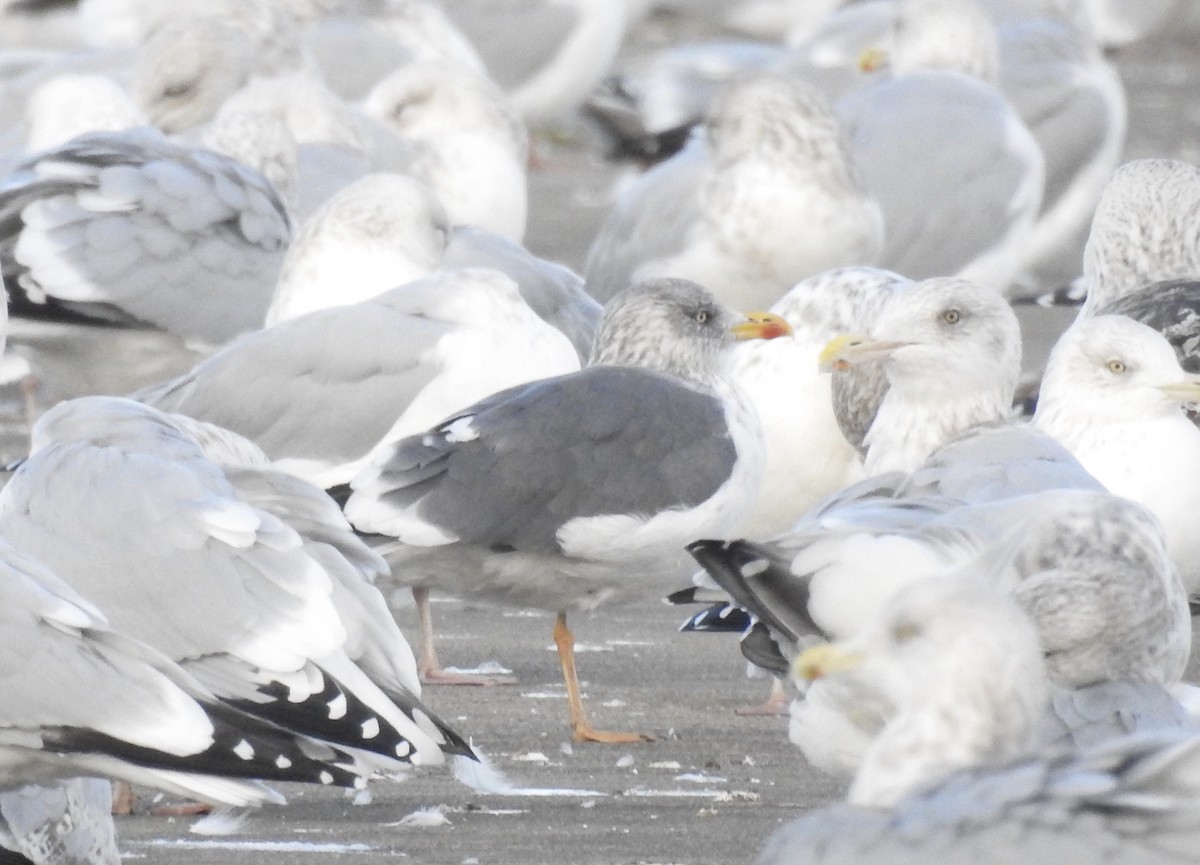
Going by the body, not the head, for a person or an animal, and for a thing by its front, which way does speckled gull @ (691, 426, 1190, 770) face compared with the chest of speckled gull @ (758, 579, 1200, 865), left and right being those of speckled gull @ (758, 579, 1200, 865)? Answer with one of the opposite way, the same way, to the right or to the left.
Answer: the opposite way

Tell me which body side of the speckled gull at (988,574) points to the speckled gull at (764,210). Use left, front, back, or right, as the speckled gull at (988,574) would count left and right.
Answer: left

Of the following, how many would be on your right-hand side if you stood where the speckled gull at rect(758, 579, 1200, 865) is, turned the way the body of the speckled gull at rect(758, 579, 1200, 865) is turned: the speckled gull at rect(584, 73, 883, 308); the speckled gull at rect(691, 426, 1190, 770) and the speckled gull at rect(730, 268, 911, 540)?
3

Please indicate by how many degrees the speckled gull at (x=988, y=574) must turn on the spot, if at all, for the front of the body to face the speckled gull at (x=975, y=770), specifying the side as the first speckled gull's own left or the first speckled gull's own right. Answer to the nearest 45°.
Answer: approximately 90° to the first speckled gull's own right

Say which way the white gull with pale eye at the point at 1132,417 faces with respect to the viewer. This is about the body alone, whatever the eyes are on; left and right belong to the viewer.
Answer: facing to the right of the viewer

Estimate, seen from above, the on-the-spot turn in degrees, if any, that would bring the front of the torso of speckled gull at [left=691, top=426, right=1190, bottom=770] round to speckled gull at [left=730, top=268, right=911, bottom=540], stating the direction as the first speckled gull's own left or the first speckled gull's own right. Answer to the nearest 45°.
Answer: approximately 90° to the first speckled gull's own left

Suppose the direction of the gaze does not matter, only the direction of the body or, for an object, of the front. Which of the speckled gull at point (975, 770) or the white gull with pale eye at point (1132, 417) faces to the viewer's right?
the white gull with pale eye at point (1132, 417)

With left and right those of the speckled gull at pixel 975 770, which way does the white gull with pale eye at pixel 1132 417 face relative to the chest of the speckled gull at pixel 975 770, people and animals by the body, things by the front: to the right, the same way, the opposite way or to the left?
the opposite way

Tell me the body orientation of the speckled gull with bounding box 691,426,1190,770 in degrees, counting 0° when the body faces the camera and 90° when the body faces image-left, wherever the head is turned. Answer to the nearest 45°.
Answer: approximately 270°

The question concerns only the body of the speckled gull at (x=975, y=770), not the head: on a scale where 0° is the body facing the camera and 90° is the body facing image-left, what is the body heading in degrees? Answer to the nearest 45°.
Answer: approximately 90°
